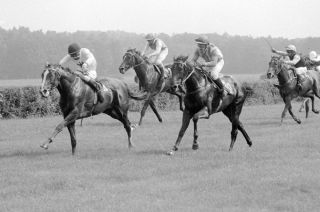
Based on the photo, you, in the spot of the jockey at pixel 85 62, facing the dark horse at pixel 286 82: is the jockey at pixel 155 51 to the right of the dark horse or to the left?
left

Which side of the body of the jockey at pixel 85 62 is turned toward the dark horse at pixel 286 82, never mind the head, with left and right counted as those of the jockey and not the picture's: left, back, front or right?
back

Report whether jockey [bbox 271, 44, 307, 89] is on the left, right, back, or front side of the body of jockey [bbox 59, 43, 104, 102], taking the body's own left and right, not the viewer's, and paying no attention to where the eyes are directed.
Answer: back

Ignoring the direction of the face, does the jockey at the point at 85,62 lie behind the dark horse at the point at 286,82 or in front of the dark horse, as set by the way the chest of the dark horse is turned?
in front

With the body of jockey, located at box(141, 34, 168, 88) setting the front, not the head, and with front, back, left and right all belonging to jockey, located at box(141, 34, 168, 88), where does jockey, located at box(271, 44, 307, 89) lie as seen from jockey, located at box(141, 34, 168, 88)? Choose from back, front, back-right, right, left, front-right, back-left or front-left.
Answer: back-left

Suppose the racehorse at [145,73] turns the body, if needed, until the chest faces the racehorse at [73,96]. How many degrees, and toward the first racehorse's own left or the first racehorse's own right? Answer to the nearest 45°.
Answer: approximately 45° to the first racehorse's own left

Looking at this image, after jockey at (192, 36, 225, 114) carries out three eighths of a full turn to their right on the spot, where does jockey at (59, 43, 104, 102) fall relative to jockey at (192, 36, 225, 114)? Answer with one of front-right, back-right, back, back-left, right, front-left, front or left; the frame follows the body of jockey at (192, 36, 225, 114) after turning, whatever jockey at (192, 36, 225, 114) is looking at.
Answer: left

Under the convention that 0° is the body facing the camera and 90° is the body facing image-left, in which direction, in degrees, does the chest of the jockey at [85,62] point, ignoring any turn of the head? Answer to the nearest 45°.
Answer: approximately 45°

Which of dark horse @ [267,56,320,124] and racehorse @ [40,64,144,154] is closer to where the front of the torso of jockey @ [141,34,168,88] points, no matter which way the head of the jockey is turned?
the racehorse

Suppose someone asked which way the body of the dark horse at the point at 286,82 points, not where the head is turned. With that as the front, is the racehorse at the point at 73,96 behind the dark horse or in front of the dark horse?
in front
